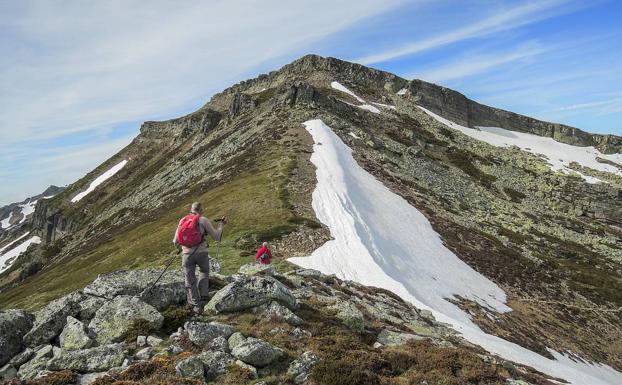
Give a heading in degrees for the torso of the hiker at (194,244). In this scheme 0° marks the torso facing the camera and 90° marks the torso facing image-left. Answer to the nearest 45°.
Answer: approximately 225°

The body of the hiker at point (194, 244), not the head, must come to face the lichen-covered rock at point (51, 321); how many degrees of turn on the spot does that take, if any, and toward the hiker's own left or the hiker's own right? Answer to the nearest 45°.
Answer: approximately 135° to the hiker's own left

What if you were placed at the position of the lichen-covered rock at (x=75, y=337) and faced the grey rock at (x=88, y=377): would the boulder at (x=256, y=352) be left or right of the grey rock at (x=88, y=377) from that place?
left

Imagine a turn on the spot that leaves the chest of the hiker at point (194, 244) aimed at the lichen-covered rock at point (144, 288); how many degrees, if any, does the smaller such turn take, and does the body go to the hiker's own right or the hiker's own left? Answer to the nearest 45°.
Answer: approximately 90° to the hiker's own left

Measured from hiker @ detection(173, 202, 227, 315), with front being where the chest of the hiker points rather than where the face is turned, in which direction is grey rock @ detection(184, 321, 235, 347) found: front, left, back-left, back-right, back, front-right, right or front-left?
back-right

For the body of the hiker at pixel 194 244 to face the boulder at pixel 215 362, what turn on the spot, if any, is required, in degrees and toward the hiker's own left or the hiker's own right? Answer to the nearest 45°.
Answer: approximately 135° to the hiker's own right
